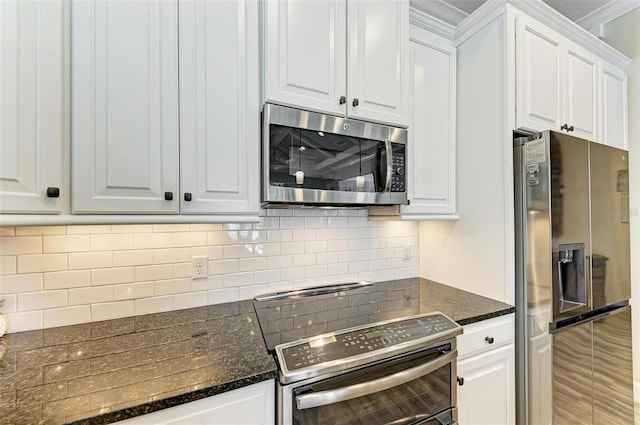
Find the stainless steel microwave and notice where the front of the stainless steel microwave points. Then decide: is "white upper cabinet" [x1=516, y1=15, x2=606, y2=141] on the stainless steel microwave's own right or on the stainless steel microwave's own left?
on the stainless steel microwave's own left

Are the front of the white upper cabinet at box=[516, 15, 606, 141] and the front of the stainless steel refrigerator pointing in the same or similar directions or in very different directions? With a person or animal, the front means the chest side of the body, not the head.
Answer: same or similar directions

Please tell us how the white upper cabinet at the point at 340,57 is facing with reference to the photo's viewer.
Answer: facing the viewer and to the right of the viewer

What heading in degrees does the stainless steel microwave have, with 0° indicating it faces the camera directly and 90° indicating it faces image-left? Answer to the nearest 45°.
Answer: approximately 315°

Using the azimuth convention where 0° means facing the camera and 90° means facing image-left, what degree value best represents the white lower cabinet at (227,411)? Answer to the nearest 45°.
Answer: approximately 315°

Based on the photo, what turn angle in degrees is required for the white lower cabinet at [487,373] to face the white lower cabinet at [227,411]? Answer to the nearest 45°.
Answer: approximately 90° to its right

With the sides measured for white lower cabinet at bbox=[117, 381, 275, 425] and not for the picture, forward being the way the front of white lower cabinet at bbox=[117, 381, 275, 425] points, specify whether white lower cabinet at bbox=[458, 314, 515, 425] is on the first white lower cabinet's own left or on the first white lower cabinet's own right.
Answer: on the first white lower cabinet's own left

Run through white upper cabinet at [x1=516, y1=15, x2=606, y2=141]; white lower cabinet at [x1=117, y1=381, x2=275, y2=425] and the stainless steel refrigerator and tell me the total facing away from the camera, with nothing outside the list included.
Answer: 0

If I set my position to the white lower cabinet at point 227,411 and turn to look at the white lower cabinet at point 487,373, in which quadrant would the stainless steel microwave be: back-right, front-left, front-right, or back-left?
front-left

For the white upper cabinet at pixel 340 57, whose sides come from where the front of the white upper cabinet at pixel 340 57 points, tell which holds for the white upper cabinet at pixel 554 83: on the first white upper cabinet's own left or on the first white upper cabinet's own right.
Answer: on the first white upper cabinet's own left
